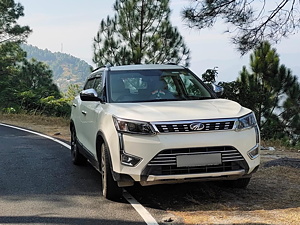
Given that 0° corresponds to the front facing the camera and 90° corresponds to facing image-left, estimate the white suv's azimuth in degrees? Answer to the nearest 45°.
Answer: approximately 315°

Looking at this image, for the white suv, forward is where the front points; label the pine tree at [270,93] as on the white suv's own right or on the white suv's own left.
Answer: on the white suv's own left

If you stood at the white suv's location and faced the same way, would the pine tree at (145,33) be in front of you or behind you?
behind
